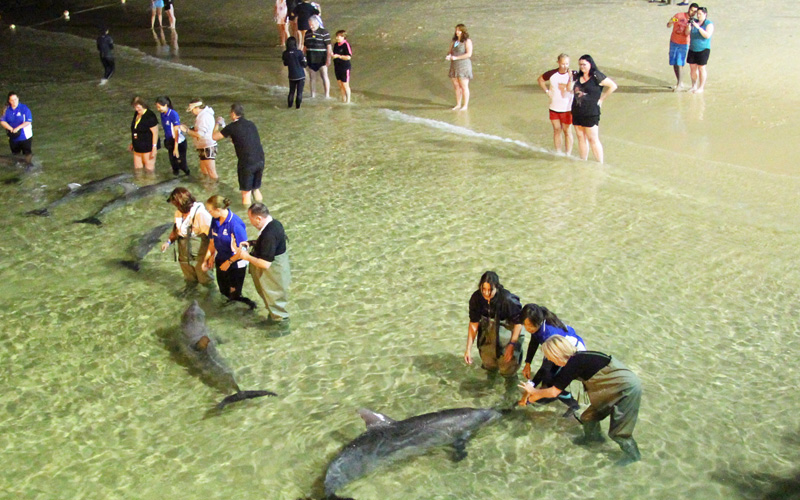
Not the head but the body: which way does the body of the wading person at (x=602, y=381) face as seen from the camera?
to the viewer's left

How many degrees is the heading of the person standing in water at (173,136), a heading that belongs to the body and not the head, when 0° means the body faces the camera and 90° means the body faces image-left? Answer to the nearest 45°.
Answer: approximately 45°

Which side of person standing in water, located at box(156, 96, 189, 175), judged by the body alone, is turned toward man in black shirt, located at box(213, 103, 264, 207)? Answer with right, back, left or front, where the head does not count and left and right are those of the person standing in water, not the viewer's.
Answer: left

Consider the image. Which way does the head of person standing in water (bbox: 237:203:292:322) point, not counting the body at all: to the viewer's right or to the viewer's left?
to the viewer's left

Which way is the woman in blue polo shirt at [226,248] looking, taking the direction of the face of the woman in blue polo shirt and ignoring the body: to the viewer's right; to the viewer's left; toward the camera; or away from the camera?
to the viewer's left

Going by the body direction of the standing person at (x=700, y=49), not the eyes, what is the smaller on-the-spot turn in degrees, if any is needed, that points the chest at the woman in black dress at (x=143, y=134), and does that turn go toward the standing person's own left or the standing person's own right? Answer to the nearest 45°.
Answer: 0° — they already face them

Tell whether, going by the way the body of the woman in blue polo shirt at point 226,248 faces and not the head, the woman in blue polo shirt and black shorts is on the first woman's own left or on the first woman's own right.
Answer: on the first woman's own right

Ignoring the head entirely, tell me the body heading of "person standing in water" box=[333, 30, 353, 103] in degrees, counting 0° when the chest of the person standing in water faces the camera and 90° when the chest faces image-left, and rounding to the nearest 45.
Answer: approximately 45°

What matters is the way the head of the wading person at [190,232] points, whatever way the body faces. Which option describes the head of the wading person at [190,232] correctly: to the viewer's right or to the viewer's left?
to the viewer's left

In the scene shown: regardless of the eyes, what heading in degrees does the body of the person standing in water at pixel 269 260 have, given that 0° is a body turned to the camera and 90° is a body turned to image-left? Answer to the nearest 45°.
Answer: approximately 90°

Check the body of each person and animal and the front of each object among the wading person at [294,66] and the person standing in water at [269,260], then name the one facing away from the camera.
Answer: the wading person
